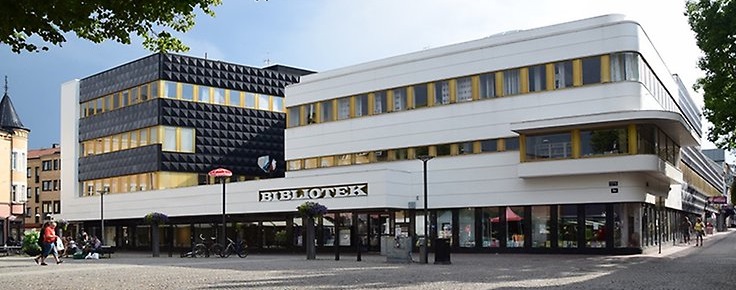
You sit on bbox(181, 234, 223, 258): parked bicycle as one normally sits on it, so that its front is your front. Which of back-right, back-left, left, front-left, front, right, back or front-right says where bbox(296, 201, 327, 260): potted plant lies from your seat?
back-left

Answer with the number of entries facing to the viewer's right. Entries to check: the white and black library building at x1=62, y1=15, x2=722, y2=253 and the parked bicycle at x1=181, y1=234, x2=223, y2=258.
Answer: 0

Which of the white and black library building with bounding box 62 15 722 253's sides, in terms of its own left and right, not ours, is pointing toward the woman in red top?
front

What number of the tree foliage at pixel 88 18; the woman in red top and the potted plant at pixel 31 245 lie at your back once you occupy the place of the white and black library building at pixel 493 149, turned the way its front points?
0

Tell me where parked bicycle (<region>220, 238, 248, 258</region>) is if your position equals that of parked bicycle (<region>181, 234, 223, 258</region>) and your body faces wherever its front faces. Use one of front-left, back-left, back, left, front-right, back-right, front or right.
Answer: back

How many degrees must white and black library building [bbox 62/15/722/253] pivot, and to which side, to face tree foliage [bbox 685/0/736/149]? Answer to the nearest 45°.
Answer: approximately 90° to its left

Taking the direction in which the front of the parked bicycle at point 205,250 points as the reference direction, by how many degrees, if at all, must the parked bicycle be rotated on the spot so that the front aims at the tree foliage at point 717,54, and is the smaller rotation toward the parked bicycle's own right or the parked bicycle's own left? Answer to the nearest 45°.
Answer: approximately 135° to the parked bicycle's own left

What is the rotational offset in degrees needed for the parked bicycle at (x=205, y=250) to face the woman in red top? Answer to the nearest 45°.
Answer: approximately 45° to its left

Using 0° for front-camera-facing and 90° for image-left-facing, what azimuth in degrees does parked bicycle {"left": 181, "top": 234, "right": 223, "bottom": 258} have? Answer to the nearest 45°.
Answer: approximately 90°

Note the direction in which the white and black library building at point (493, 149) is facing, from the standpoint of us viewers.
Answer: facing the viewer and to the left of the viewer
